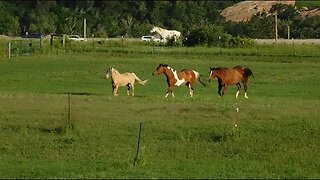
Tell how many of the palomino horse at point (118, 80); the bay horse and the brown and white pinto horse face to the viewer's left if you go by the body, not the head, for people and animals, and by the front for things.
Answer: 3

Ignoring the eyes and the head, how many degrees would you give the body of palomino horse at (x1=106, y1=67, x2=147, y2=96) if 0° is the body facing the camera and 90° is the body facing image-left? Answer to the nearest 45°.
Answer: approximately 90°

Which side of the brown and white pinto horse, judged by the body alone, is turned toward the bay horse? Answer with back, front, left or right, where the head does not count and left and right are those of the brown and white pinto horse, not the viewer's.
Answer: back

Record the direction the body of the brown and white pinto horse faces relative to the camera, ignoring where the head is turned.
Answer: to the viewer's left

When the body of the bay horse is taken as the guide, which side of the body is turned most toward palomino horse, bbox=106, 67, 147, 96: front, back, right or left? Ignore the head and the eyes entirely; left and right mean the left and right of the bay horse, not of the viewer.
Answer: front

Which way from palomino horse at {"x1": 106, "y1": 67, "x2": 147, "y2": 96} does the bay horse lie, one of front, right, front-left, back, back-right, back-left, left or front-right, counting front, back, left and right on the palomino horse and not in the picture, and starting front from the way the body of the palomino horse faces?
back

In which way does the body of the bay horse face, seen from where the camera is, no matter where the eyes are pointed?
to the viewer's left

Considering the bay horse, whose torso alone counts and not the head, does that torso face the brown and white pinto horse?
yes

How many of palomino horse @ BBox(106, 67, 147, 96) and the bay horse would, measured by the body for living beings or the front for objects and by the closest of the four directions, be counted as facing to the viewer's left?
2

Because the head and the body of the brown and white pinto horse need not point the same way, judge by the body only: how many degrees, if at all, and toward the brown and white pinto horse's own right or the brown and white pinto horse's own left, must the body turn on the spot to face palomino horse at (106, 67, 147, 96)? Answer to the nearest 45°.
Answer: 0° — it already faces it

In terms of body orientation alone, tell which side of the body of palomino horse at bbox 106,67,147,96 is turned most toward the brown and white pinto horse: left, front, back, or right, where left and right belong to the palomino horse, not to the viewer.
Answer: back

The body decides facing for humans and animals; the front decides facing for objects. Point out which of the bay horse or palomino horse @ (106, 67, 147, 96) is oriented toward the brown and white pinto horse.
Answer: the bay horse
